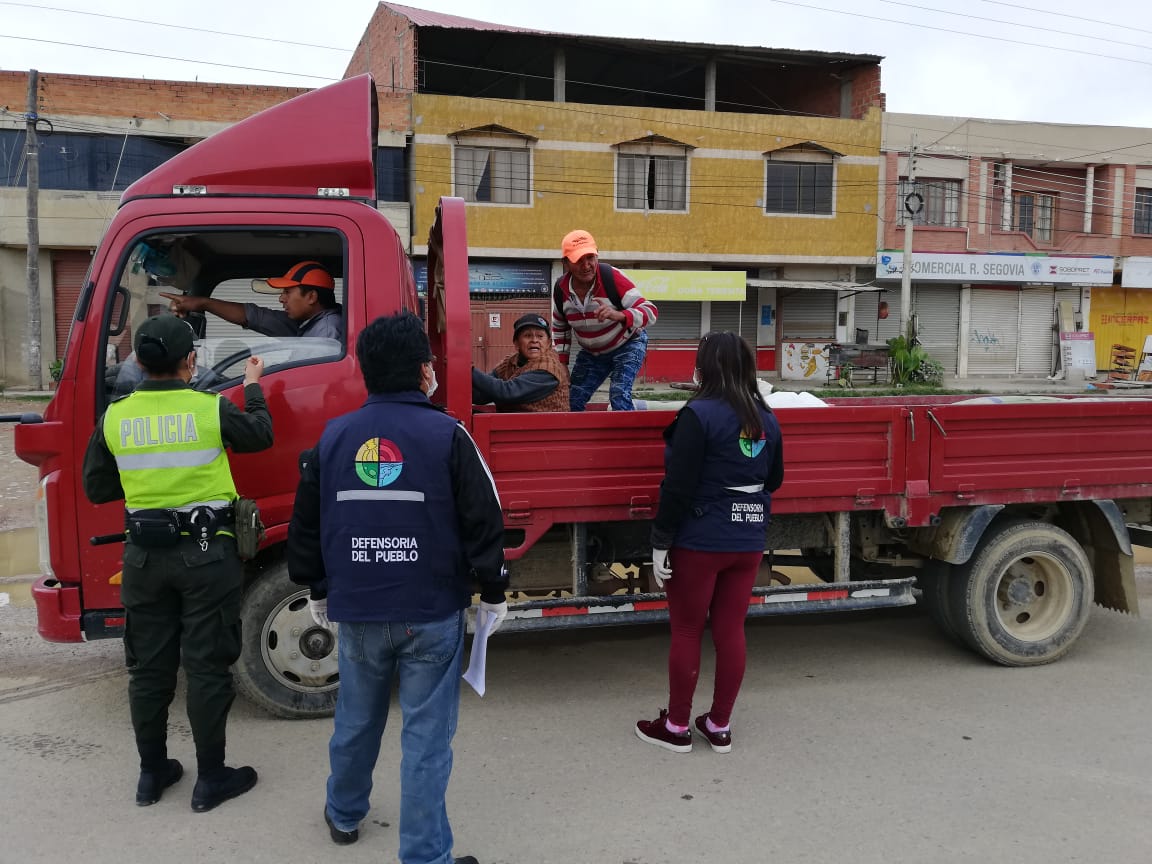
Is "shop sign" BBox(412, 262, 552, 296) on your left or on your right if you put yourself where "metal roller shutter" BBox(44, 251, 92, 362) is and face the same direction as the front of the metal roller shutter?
on your left

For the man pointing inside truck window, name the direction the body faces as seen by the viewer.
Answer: to the viewer's left

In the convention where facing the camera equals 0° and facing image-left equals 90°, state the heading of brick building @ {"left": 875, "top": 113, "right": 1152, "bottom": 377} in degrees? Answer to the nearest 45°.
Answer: approximately 0°

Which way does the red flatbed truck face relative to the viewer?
to the viewer's left

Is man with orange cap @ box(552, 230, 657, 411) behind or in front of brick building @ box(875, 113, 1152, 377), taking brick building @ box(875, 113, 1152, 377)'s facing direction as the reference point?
in front

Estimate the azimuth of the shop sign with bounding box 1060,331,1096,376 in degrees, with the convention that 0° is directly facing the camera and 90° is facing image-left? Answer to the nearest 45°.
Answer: approximately 0°

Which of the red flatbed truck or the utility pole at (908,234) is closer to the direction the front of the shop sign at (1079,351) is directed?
the red flatbed truck

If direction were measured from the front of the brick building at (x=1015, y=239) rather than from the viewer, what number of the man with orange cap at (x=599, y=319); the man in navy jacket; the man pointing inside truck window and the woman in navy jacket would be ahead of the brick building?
4

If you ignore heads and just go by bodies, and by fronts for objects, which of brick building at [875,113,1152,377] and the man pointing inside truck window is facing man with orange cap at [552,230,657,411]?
the brick building

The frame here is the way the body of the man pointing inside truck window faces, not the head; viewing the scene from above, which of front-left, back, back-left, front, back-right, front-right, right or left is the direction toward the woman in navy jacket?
back-left

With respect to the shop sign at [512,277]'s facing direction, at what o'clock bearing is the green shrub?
The green shrub is roughly at 9 o'clock from the shop sign.

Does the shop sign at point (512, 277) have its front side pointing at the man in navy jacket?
yes

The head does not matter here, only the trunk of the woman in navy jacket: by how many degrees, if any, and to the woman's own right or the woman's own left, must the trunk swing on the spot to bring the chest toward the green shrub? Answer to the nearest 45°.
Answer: approximately 45° to the woman's own right

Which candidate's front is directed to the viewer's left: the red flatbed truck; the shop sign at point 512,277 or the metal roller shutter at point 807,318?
the red flatbed truck
